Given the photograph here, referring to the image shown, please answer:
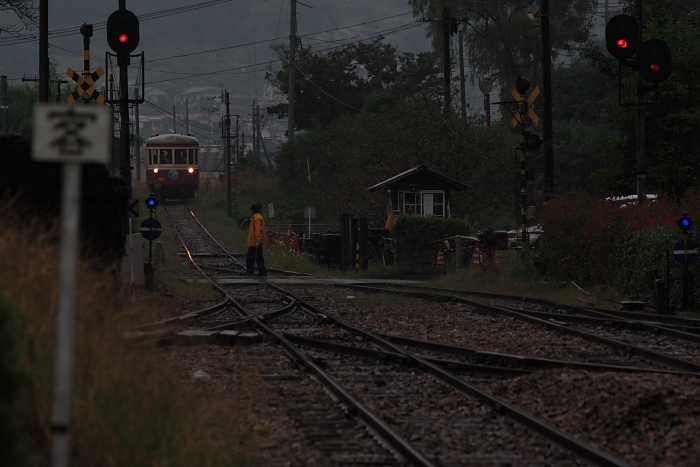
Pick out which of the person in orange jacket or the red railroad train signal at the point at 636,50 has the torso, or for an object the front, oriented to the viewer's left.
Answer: the person in orange jacket

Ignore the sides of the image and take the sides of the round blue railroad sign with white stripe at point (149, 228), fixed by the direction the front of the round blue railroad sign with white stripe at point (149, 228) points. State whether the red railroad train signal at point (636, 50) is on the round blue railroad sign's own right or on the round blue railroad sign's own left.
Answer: on the round blue railroad sign's own left

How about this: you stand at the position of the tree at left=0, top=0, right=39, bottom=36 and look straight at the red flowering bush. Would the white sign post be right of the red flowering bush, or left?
right

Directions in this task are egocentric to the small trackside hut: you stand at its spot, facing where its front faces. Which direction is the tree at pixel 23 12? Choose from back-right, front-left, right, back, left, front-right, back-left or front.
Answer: front-right

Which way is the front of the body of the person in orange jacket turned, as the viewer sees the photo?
to the viewer's left

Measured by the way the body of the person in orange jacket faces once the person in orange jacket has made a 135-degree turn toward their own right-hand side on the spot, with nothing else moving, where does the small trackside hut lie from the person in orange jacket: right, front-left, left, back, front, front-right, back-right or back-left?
front

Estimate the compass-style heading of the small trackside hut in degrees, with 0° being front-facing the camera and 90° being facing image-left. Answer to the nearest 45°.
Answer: approximately 0°

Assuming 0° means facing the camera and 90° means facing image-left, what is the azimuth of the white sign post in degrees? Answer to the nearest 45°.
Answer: approximately 0°

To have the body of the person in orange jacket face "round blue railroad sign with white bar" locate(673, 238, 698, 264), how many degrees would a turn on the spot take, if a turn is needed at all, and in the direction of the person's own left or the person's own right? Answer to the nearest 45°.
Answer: approximately 135° to the person's own left

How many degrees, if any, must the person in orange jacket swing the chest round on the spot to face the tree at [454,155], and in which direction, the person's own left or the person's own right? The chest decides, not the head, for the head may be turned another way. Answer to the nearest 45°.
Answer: approximately 135° to the person's own right

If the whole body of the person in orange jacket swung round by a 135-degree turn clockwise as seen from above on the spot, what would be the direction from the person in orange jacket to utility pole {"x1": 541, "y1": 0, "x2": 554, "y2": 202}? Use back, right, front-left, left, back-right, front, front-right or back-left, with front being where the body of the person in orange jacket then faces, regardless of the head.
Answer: front-right
